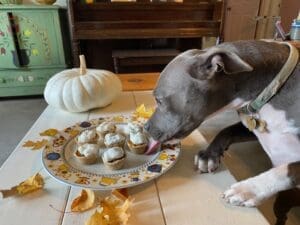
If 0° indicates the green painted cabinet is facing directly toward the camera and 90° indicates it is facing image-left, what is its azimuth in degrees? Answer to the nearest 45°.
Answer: approximately 0°

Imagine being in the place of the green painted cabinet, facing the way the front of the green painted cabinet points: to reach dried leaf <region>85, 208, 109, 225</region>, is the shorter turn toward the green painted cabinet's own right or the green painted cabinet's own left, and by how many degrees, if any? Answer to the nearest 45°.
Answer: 0° — it already faces it

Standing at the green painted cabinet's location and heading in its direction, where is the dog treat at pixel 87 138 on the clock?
The dog treat is roughly at 12 o'clock from the green painted cabinet.

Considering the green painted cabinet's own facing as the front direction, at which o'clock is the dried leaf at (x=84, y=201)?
The dried leaf is roughly at 12 o'clock from the green painted cabinet.

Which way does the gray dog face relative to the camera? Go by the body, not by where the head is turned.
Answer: to the viewer's left

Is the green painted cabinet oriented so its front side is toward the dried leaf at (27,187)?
yes

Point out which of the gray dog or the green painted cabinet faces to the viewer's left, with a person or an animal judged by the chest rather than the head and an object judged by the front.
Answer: the gray dog
